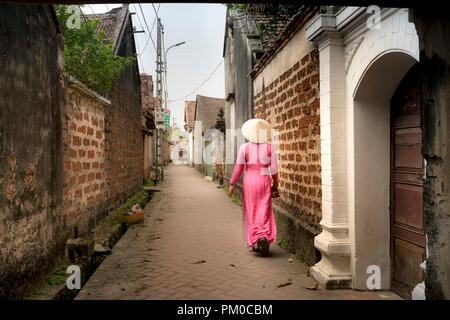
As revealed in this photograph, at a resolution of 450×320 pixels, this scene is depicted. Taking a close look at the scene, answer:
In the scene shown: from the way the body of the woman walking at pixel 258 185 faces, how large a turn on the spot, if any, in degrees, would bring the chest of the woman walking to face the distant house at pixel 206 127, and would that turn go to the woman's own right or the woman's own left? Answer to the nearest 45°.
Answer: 0° — they already face it

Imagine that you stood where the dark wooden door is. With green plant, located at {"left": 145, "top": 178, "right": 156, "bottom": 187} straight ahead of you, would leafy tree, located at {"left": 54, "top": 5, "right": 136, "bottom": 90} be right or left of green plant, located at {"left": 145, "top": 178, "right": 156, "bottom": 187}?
left

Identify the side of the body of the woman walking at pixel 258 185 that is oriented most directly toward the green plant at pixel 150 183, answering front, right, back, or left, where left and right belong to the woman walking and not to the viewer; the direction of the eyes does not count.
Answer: front

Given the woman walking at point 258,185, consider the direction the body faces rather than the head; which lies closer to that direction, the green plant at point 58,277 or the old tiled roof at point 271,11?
the old tiled roof

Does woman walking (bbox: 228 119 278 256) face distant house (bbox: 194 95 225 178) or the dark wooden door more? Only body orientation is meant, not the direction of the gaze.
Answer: the distant house

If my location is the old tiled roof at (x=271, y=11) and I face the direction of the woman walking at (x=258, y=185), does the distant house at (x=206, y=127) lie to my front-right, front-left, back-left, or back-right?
back-right

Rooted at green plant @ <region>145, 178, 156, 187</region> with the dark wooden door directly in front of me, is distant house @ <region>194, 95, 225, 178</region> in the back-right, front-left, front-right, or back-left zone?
back-left

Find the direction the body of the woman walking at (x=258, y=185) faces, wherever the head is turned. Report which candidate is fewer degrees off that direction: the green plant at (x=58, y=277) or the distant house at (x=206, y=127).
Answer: the distant house

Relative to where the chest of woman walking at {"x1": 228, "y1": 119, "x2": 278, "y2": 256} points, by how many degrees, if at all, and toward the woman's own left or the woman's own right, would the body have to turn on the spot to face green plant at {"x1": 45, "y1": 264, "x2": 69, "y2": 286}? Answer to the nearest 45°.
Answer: approximately 135° to the woman's own left

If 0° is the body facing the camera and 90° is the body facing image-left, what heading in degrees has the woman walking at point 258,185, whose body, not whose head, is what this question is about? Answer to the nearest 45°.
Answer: approximately 180°

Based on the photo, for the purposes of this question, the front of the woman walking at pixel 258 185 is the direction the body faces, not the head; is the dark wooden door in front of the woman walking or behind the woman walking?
behind

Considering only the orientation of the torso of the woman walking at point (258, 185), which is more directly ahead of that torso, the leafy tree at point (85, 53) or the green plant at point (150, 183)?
the green plant

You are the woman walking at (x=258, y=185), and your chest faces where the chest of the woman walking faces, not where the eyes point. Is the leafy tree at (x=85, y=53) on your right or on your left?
on your left

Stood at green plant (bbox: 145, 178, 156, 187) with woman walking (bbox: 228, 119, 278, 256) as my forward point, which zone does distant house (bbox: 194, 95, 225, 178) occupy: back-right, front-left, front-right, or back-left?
back-left

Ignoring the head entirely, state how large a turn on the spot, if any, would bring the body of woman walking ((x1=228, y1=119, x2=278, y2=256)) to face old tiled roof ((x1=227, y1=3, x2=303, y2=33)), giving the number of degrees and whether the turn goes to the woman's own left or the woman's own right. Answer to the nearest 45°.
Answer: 0° — they already face it
